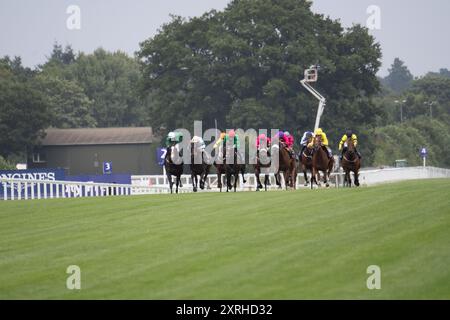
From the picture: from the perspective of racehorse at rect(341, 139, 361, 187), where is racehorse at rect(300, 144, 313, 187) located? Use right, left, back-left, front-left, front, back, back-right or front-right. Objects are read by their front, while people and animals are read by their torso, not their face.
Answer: back-right

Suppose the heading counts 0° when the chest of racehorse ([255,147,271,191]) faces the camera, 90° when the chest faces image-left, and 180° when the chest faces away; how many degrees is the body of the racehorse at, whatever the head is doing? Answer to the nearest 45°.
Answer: approximately 0°

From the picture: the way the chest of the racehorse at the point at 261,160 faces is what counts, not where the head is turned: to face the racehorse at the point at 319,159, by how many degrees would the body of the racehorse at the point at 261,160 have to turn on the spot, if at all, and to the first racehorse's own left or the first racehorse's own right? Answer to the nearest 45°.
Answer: approximately 90° to the first racehorse's own left

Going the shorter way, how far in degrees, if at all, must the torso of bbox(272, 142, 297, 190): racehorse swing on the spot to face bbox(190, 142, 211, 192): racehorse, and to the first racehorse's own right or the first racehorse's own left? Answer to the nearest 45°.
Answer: approximately 45° to the first racehorse's own right

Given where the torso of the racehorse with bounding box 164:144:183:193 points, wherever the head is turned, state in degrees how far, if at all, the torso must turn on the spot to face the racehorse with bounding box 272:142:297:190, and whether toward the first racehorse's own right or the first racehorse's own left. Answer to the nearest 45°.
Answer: approximately 90° to the first racehorse's own left

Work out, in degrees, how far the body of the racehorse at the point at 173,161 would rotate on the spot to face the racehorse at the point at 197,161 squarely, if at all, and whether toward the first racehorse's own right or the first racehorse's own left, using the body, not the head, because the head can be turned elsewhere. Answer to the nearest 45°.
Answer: approximately 135° to the first racehorse's own left

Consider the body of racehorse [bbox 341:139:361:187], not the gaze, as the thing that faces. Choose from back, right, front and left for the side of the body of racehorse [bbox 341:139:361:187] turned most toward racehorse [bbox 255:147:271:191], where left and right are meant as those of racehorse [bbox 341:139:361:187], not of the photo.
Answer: right

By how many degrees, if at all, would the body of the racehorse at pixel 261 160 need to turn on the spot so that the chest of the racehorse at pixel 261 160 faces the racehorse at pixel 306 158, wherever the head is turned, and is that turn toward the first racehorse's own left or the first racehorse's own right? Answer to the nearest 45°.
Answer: approximately 135° to the first racehorse's own left
